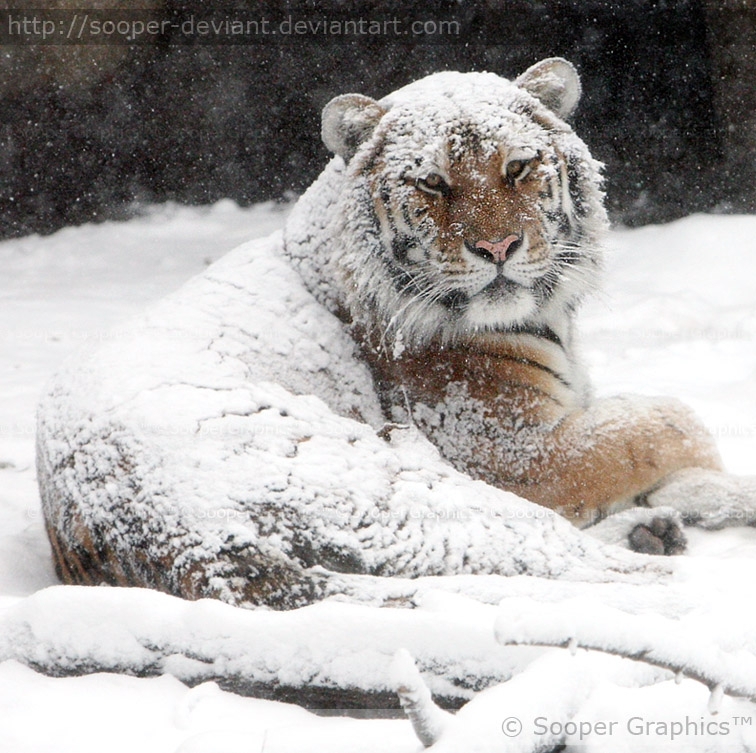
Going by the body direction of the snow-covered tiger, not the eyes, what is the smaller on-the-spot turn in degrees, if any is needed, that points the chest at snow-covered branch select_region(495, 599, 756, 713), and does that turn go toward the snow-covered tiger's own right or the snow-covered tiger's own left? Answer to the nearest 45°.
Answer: approximately 90° to the snow-covered tiger's own right

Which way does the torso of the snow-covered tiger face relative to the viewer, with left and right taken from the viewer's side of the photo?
facing to the right of the viewer
